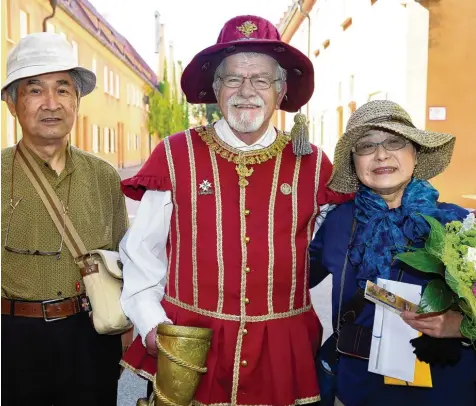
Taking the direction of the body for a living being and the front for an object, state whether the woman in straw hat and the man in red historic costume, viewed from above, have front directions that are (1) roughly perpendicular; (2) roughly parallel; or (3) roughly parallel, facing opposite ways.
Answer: roughly parallel

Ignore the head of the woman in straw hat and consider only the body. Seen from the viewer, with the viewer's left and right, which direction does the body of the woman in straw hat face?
facing the viewer

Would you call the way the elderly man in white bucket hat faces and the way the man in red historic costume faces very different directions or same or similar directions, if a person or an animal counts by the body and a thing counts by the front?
same or similar directions

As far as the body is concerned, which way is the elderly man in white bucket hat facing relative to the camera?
toward the camera

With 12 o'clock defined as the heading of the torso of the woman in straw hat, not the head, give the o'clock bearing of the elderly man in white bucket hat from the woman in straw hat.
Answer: The elderly man in white bucket hat is roughly at 3 o'clock from the woman in straw hat.

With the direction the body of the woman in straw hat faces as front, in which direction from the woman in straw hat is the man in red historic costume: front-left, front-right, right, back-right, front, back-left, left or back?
right

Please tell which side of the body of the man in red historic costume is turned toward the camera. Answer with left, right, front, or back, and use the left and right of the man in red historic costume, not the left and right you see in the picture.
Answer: front

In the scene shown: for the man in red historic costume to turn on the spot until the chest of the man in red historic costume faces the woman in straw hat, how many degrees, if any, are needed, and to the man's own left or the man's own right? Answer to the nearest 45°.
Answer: approximately 90° to the man's own left

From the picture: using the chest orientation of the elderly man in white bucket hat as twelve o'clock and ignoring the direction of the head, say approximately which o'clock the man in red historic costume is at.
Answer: The man in red historic costume is roughly at 10 o'clock from the elderly man in white bucket hat.

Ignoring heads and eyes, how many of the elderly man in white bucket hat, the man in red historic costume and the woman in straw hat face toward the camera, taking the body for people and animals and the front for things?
3

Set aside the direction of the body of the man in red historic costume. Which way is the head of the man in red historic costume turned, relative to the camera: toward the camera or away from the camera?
toward the camera

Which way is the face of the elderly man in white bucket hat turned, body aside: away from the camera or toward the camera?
toward the camera
